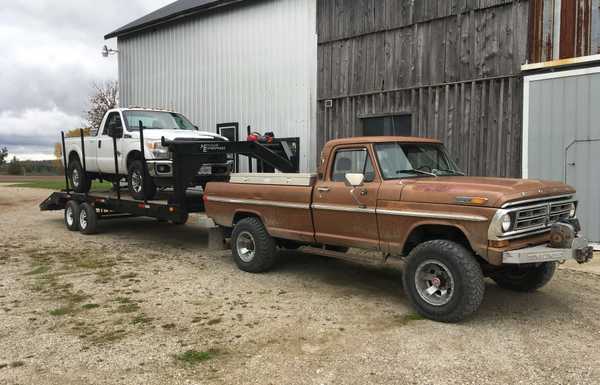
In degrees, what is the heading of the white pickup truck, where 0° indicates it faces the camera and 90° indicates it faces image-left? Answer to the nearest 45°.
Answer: approximately 315°

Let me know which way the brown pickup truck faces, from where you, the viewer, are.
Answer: facing the viewer and to the right of the viewer

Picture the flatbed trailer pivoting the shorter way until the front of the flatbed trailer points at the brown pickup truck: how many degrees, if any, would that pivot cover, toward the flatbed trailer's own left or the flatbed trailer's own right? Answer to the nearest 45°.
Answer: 0° — it already faces it

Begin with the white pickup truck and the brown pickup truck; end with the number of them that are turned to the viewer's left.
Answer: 0

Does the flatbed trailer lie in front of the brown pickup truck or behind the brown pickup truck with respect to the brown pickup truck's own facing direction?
behind

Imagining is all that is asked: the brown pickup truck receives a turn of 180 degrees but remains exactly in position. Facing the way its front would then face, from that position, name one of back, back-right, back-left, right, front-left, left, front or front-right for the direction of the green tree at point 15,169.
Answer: front
